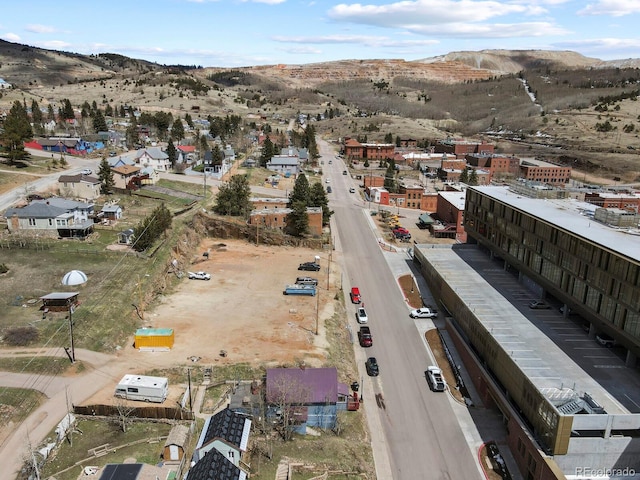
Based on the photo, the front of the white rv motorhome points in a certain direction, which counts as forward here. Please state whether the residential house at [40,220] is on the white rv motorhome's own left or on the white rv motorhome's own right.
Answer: on the white rv motorhome's own right

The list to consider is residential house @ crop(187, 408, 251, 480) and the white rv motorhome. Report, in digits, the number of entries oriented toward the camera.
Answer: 1

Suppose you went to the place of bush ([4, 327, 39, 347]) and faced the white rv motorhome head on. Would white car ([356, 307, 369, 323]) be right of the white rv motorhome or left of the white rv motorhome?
left

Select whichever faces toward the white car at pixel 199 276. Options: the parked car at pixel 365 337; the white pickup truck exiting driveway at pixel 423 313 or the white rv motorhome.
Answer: the white pickup truck exiting driveway at pixel 423 313

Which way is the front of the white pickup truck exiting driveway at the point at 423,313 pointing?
to the viewer's left

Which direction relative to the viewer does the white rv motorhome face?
to the viewer's left

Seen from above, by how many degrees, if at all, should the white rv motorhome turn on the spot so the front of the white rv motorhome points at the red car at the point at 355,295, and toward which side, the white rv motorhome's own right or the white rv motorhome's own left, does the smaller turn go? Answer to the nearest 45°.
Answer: approximately 135° to the white rv motorhome's own right

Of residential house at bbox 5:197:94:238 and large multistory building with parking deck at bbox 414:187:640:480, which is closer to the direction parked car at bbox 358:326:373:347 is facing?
the large multistory building with parking deck

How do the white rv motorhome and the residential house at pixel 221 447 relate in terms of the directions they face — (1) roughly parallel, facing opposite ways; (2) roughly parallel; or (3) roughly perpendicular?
roughly perpendicular

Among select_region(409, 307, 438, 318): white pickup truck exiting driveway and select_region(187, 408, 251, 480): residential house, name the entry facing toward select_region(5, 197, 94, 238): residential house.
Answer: the white pickup truck exiting driveway
